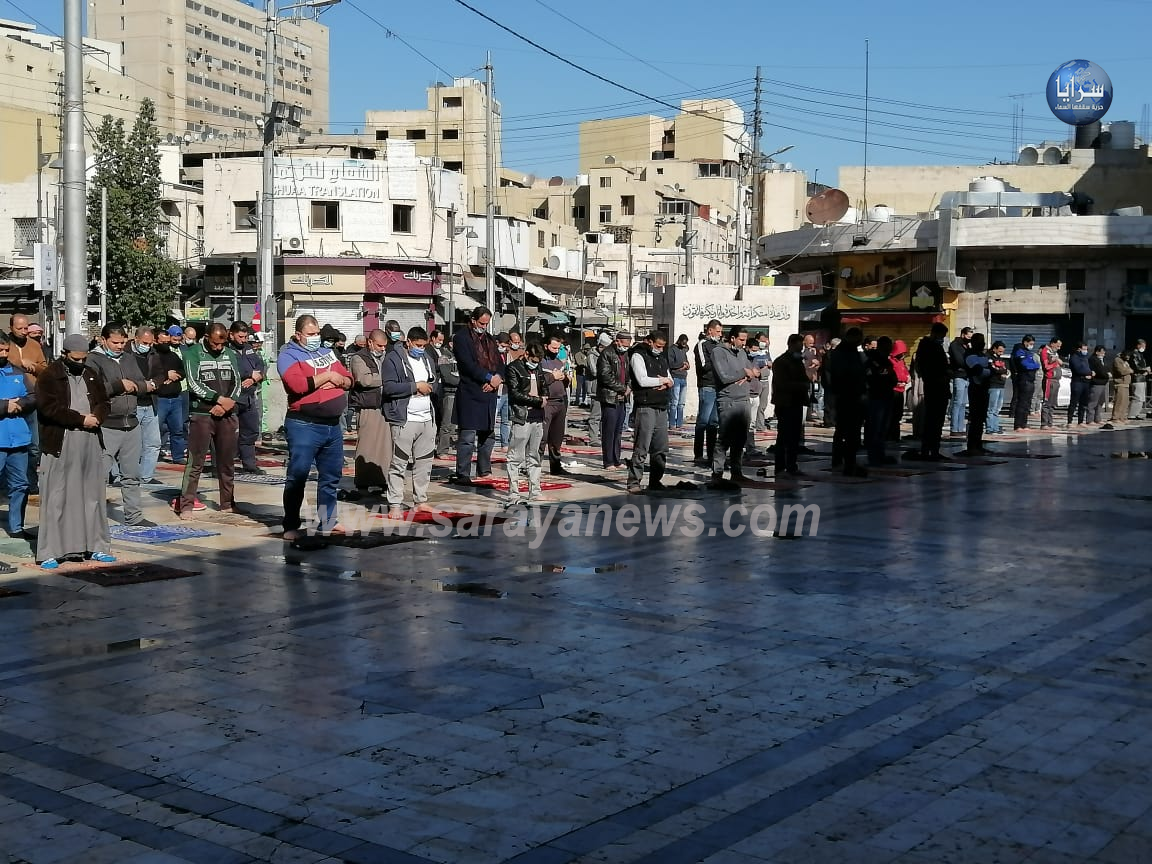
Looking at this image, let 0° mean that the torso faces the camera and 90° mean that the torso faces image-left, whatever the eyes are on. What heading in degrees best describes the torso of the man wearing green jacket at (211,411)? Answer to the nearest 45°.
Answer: approximately 315°

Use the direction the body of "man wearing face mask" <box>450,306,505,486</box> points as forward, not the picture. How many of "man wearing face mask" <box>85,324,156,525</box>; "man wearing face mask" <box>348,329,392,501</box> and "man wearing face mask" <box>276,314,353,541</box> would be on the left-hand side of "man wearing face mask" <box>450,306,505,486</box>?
0

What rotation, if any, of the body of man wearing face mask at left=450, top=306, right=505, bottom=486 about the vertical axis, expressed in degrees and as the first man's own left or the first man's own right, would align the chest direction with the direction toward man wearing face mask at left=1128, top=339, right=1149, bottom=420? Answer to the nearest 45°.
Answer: approximately 90° to the first man's own left

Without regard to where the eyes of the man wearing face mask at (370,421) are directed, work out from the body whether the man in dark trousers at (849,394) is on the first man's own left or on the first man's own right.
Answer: on the first man's own left

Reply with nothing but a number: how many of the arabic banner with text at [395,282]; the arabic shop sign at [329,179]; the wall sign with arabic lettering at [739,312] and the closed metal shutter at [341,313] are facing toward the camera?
4

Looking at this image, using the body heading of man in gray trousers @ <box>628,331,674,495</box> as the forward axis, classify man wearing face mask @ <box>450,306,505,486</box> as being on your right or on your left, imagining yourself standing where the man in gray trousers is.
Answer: on your right

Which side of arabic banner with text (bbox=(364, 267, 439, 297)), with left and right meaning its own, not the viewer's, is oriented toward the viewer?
front

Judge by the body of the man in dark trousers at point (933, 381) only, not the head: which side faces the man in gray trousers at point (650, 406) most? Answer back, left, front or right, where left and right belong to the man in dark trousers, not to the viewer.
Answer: right

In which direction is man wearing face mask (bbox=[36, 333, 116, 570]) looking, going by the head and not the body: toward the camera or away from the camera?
toward the camera

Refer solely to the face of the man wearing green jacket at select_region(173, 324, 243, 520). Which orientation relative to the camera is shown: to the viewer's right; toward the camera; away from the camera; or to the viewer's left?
toward the camera

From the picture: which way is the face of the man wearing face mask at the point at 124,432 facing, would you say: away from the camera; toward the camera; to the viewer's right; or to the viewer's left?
toward the camera

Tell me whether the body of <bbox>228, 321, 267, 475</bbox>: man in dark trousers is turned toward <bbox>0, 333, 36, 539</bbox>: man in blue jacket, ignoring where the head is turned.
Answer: no

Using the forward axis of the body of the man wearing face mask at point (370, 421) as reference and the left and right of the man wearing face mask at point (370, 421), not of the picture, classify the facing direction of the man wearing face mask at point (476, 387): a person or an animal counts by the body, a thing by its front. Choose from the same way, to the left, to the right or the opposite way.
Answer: the same way

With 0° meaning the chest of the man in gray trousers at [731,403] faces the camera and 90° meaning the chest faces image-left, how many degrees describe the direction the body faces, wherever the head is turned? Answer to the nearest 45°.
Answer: approximately 315°
